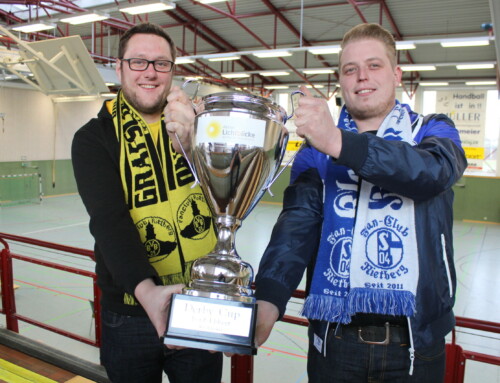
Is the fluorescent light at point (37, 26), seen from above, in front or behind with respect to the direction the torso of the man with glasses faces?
behind

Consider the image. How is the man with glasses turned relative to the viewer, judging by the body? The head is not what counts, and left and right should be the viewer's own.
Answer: facing the viewer and to the right of the viewer

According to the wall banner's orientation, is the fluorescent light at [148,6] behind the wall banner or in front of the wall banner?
in front

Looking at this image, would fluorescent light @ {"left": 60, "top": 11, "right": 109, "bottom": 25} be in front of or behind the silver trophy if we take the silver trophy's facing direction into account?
behind

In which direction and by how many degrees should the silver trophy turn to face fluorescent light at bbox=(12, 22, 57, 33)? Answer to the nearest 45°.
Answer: approximately 135° to its right

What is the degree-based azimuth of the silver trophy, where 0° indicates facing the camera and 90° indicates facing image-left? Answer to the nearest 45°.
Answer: approximately 0°

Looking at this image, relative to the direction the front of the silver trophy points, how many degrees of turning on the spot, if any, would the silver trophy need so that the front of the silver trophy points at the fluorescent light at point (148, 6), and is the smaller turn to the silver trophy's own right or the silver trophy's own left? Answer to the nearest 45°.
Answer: approximately 180°

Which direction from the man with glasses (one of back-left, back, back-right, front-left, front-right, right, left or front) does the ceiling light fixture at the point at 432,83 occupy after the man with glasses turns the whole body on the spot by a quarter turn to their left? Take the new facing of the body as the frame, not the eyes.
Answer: front

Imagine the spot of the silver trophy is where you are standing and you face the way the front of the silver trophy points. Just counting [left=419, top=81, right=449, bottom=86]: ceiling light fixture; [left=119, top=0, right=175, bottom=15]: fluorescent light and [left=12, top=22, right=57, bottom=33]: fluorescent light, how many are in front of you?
0

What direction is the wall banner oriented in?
toward the camera

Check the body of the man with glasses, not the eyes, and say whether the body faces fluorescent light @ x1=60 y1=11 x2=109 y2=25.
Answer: no

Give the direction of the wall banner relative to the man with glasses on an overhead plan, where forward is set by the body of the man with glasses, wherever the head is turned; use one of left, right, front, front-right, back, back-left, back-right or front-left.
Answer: left

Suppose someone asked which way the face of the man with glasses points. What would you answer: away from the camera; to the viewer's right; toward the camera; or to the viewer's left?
toward the camera

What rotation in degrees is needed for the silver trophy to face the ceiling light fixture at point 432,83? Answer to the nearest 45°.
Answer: approximately 135° to its left
